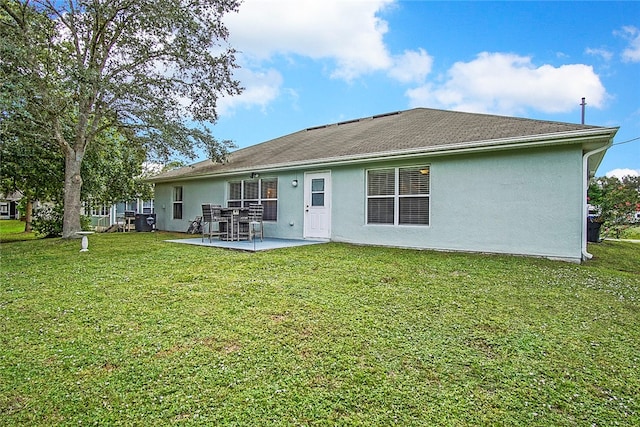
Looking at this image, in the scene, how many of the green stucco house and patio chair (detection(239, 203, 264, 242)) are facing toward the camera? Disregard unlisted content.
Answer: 0

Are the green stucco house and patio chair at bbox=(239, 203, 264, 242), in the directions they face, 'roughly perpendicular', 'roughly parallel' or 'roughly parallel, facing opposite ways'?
roughly perpendicular

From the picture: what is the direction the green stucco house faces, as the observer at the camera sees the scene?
facing away from the viewer and to the right of the viewer

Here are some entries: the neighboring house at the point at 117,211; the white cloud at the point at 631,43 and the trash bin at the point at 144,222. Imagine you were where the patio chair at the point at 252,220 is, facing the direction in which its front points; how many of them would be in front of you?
2

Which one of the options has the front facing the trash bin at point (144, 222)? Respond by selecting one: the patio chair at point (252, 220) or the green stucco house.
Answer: the patio chair

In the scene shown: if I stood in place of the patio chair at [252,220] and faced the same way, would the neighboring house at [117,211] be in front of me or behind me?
in front

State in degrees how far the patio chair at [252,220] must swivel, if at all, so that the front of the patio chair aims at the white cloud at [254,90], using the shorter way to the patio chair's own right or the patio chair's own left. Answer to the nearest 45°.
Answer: approximately 45° to the patio chair's own right

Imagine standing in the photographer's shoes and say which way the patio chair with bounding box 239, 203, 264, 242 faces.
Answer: facing away from the viewer and to the left of the viewer

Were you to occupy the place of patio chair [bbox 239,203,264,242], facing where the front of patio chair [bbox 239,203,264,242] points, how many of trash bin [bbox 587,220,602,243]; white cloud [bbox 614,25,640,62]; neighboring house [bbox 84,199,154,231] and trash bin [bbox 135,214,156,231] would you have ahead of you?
2
